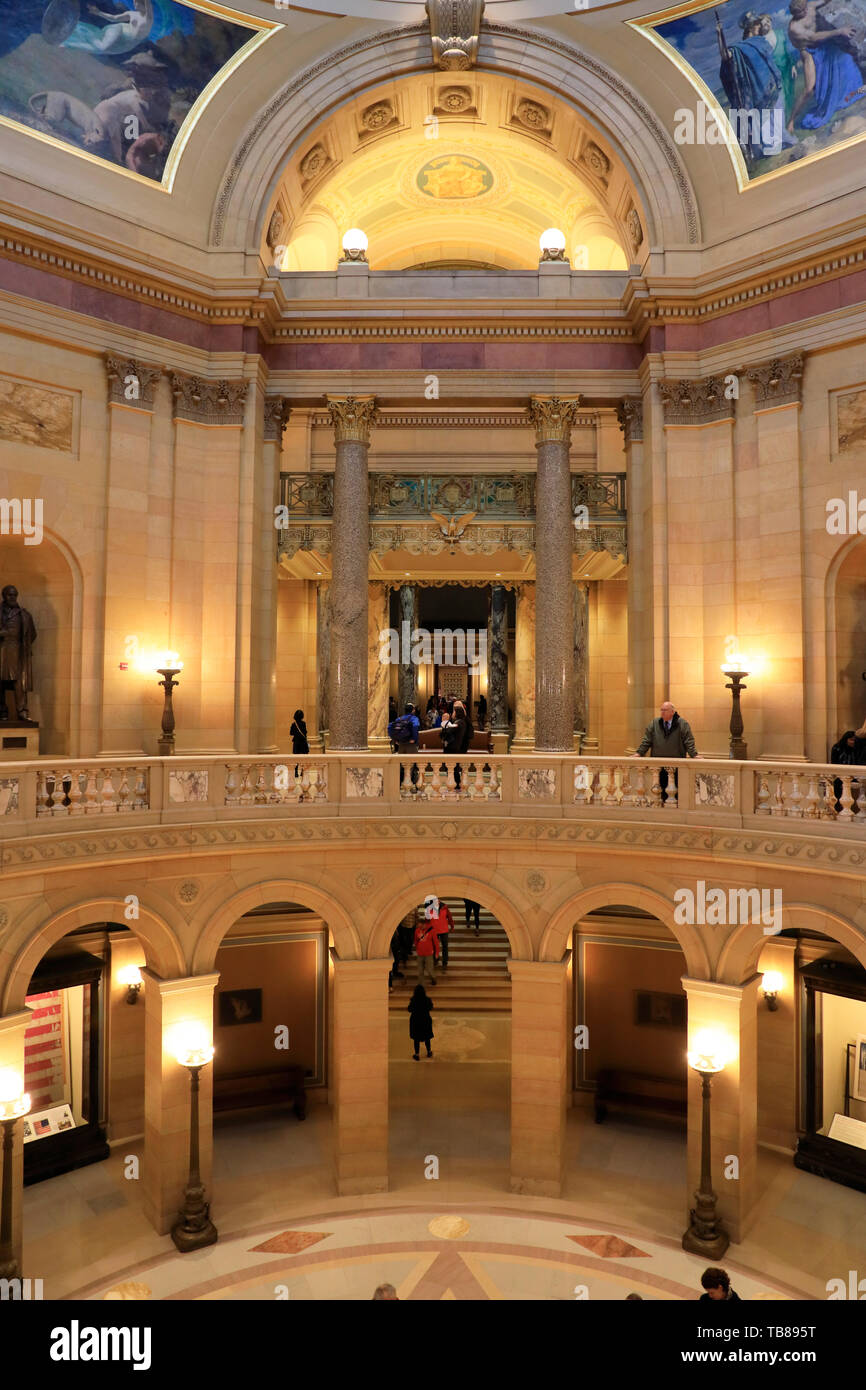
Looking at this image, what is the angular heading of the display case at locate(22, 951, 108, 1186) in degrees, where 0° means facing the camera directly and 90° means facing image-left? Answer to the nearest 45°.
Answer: approximately 315°

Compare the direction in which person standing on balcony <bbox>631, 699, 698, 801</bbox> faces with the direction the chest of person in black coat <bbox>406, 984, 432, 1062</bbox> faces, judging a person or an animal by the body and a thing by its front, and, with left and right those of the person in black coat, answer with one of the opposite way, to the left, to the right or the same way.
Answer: the opposite way

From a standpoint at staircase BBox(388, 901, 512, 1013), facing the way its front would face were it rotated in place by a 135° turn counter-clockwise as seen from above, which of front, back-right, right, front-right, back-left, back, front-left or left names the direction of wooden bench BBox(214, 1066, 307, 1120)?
back

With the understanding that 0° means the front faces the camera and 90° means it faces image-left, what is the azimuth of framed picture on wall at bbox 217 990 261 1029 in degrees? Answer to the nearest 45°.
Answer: approximately 0°

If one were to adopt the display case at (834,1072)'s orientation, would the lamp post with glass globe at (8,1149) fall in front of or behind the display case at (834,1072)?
in front

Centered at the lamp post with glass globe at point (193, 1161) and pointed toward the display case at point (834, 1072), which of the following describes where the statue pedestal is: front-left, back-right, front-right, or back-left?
back-left

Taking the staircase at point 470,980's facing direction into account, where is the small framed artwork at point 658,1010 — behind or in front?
in front

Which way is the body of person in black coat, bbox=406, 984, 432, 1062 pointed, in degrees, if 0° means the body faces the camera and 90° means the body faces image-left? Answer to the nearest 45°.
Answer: approximately 180°

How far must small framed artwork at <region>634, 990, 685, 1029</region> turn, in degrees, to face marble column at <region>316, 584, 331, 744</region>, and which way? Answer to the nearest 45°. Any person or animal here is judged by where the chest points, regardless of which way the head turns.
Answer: approximately 135° to its right

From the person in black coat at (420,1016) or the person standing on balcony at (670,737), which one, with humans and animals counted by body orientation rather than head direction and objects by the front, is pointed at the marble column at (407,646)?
the person in black coat

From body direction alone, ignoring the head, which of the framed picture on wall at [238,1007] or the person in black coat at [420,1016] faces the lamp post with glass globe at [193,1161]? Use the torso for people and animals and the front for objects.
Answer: the framed picture on wall

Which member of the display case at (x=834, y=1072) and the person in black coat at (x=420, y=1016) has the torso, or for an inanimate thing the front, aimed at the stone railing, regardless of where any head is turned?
the display case
